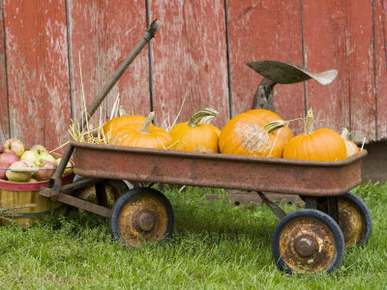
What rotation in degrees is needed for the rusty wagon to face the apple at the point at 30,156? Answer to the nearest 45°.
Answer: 0° — it already faces it

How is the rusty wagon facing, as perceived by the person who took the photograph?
facing away from the viewer and to the left of the viewer

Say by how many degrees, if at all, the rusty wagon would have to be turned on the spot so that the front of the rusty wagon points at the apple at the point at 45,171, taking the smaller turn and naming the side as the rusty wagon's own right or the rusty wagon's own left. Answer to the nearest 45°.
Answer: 0° — it already faces it
